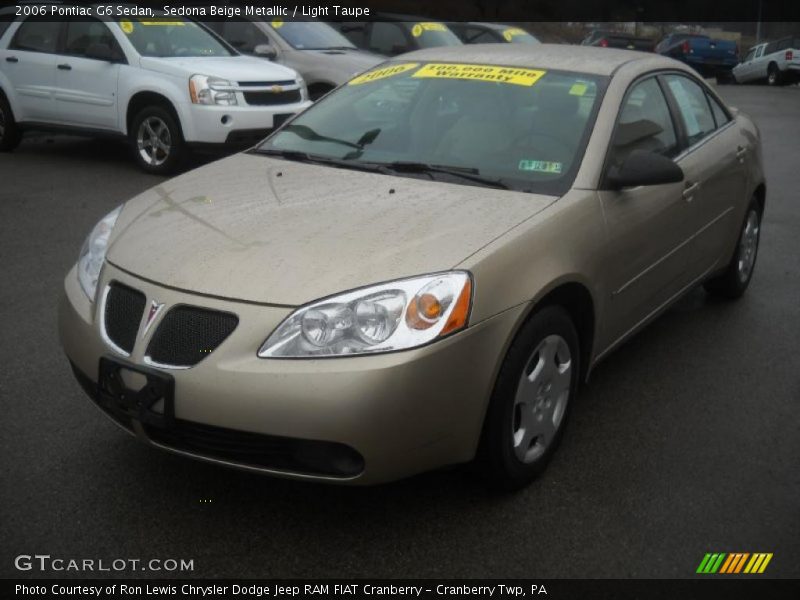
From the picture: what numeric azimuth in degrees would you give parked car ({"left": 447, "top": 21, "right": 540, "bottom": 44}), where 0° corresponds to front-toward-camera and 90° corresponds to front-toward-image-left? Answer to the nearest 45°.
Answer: approximately 315°

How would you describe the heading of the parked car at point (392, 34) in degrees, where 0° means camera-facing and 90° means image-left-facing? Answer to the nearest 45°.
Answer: approximately 315°

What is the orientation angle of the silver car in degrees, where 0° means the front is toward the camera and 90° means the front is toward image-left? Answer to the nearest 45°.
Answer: approximately 315°

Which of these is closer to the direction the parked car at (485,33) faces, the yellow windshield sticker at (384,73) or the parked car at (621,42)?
the yellow windshield sticker

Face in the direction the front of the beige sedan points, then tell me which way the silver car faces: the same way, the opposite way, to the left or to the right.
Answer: to the left

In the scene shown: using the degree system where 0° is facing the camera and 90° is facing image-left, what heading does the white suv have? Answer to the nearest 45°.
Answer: approximately 315°

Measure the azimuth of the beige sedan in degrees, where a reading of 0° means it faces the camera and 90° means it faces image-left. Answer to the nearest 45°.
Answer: approximately 45°
